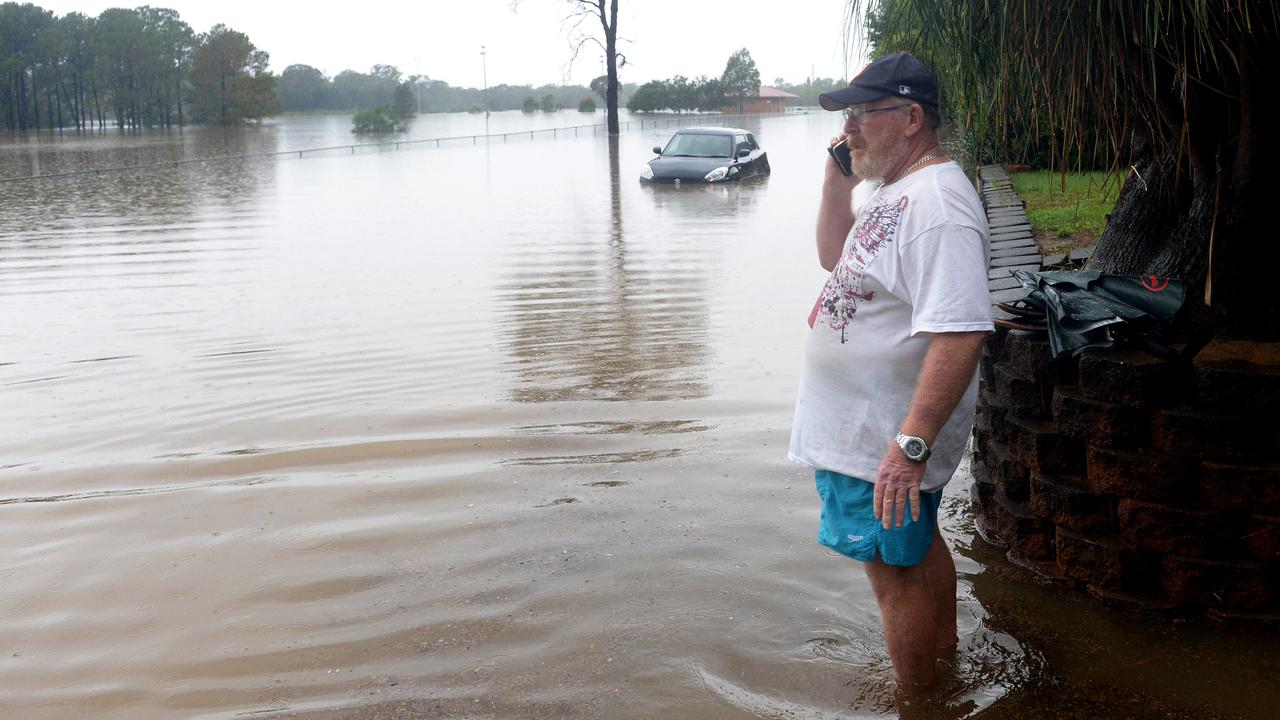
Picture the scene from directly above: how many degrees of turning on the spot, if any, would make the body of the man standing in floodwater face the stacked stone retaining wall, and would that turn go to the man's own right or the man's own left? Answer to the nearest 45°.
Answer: approximately 135° to the man's own right

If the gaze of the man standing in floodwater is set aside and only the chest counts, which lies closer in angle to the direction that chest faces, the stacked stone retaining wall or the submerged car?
the submerged car

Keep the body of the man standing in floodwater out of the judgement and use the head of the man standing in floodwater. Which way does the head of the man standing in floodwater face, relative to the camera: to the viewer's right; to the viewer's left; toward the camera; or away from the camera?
to the viewer's left

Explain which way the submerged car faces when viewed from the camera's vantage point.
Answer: facing the viewer and to the left of the viewer

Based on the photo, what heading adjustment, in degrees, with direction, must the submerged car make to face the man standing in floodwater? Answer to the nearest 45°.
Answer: approximately 45° to its left

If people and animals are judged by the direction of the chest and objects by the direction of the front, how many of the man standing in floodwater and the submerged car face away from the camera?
0

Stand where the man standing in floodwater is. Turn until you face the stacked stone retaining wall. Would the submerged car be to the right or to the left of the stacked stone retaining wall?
left

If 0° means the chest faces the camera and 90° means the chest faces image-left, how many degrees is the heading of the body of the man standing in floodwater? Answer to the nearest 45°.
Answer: approximately 90°

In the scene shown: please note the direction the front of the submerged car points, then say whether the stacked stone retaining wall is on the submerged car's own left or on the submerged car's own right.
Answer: on the submerged car's own left

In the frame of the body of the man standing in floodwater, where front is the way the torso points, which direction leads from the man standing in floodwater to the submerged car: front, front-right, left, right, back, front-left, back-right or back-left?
right
